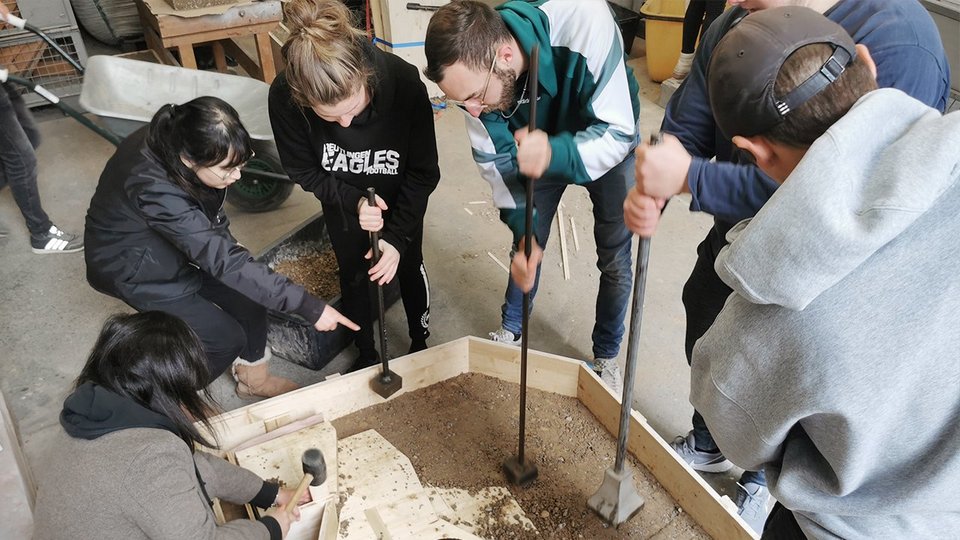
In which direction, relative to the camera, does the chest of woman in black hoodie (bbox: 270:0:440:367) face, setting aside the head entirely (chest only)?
toward the camera

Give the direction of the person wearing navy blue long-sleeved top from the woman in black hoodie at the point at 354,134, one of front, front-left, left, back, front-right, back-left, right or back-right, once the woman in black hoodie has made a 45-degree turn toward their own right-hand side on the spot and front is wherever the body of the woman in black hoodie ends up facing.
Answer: left

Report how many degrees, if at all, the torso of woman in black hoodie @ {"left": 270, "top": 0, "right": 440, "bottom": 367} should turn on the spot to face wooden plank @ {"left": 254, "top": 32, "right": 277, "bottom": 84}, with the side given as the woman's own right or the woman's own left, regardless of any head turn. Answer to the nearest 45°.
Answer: approximately 180°

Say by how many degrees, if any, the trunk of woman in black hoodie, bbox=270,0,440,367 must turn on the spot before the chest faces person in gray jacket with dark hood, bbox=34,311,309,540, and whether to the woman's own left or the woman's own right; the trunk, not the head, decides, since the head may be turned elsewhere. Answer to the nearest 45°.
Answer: approximately 45° to the woman's own right

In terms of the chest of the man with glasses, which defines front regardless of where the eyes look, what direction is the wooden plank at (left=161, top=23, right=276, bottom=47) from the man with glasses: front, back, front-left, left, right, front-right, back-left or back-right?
right

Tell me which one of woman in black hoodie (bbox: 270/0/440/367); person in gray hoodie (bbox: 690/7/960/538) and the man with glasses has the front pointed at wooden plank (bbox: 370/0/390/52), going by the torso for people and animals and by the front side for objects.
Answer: the person in gray hoodie

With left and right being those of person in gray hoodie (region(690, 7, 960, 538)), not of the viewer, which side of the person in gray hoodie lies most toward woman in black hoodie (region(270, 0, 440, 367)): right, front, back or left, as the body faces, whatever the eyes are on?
front

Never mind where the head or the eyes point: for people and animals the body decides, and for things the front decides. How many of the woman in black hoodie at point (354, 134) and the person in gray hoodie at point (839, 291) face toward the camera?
1

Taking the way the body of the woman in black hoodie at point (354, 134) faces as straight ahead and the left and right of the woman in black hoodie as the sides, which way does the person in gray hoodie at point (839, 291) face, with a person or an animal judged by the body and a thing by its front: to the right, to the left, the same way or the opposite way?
the opposite way

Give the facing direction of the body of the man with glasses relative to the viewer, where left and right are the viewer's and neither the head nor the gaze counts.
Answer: facing the viewer and to the left of the viewer

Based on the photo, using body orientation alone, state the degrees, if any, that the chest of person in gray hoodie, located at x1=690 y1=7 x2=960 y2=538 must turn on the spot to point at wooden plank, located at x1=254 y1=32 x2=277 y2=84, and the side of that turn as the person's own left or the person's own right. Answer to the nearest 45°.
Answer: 0° — they already face it

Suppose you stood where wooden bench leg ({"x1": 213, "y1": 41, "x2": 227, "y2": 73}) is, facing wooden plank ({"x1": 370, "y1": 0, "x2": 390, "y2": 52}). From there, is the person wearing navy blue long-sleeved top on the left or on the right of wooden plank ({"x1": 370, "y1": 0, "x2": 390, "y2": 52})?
right

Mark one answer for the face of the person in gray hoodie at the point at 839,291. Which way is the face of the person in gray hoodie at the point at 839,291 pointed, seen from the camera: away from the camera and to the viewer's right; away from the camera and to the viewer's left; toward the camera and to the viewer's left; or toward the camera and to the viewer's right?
away from the camera and to the viewer's left

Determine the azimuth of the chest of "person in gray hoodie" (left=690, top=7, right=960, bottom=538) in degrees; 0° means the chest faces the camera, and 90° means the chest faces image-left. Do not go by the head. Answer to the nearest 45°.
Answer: approximately 135°
